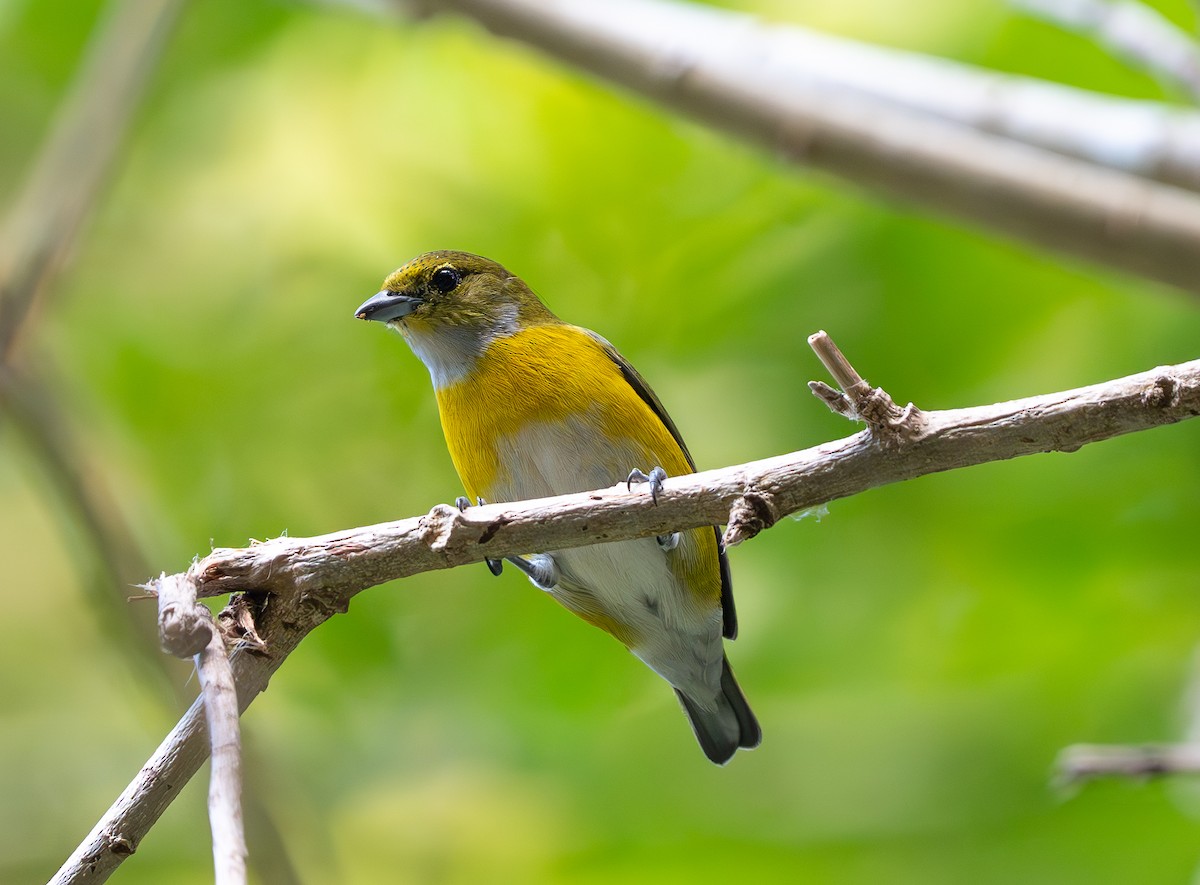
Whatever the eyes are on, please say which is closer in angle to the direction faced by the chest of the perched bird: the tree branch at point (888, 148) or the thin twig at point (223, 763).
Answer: the thin twig

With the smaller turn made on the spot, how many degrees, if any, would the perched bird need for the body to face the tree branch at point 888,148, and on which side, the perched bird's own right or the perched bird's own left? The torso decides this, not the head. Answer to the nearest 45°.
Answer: approximately 135° to the perched bird's own left

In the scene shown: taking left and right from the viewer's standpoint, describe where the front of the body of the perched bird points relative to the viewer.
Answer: facing the viewer and to the left of the viewer

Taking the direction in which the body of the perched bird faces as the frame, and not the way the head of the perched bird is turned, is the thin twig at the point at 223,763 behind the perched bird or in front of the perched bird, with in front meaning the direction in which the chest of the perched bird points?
in front
